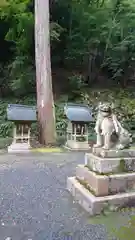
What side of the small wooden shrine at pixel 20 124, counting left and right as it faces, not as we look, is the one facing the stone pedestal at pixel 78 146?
left

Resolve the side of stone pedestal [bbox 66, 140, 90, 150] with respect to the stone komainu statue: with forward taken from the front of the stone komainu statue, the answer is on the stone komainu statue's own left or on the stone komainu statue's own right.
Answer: on the stone komainu statue's own right

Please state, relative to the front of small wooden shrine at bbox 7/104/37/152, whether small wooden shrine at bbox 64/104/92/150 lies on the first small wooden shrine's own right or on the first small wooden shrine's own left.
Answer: on the first small wooden shrine's own left

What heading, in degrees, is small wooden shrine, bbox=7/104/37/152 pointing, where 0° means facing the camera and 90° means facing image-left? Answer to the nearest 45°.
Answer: approximately 0°

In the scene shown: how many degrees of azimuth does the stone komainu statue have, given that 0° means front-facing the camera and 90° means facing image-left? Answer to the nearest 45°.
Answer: approximately 45°

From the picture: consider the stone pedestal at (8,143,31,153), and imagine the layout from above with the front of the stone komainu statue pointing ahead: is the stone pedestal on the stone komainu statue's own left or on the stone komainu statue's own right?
on the stone komainu statue's own right
